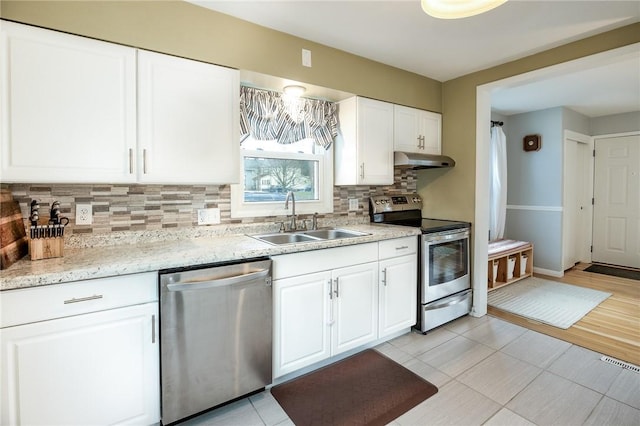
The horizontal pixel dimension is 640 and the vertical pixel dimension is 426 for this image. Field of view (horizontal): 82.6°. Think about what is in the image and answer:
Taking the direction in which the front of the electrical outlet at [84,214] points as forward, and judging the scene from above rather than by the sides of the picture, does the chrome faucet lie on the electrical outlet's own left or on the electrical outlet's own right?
on the electrical outlet's own left

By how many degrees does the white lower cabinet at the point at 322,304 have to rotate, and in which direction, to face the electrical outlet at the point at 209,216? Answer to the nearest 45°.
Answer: approximately 135° to its right

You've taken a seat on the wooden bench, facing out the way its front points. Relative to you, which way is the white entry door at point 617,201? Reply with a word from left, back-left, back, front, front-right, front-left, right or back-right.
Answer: left

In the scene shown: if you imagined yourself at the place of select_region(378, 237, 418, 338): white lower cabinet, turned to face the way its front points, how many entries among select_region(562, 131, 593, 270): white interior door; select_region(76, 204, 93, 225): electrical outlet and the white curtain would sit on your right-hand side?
1

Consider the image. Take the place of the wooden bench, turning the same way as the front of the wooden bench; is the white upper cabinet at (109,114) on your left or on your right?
on your right

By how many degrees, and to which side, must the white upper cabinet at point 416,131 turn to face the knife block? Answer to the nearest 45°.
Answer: approximately 90° to its right

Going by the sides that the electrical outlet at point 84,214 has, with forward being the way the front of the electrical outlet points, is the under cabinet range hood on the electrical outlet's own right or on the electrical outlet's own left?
on the electrical outlet's own left

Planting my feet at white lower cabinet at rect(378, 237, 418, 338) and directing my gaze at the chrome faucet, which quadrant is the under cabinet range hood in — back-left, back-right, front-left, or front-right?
back-right

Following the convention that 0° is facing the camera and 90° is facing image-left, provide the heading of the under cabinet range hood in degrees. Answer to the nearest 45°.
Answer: approximately 315°

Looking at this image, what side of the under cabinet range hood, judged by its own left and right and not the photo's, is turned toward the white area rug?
left

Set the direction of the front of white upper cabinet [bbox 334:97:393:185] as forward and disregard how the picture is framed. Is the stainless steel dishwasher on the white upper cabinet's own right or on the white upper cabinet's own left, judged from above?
on the white upper cabinet's own right

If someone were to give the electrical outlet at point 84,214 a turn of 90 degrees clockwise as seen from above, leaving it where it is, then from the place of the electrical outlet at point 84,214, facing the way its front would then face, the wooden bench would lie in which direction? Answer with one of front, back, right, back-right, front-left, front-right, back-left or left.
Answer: back

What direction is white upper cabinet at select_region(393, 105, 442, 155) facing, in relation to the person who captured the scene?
facing the viewer and to the right of the viewer

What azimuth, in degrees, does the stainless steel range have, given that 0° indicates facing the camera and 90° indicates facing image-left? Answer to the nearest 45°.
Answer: approximately 315°
